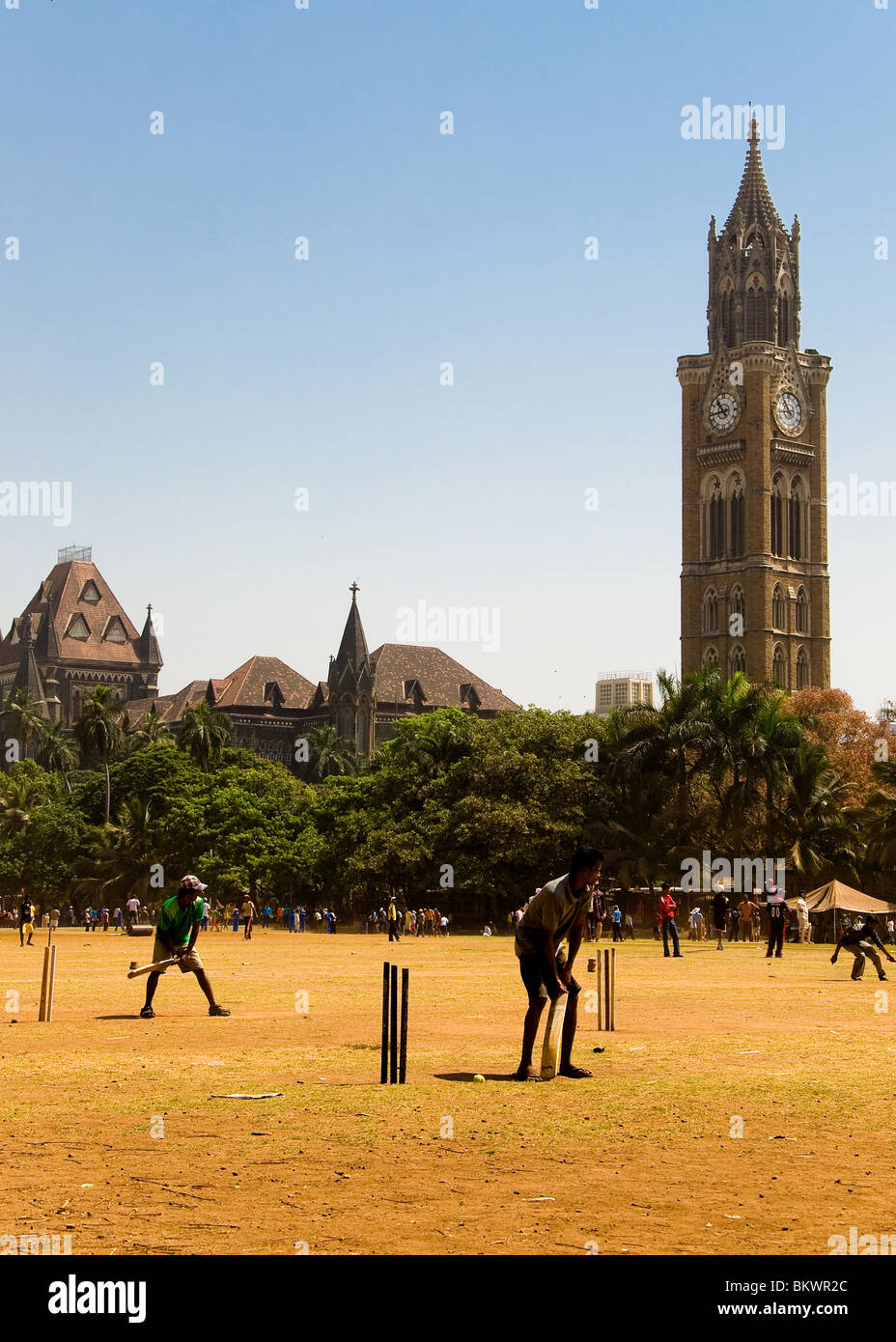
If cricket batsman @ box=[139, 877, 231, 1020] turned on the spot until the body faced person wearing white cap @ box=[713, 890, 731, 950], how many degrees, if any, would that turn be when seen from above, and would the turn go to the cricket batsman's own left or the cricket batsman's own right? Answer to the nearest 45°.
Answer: approximately 90° to the cricket batsman's own left

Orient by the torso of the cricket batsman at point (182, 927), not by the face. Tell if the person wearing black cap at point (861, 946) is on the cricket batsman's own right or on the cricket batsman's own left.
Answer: on the cricket batsman's own left

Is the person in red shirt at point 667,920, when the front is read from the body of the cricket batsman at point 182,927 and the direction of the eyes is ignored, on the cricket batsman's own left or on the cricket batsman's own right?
on the cricket batsman's own left

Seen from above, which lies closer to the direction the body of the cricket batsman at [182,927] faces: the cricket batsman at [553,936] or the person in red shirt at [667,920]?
the cricket batsman

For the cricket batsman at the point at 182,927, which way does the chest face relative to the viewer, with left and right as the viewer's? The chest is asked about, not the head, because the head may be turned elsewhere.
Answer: facing the viewer and to the right of the viewer

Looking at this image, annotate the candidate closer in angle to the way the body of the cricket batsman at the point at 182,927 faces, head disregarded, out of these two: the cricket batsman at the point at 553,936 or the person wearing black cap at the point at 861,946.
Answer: the cricket batsman

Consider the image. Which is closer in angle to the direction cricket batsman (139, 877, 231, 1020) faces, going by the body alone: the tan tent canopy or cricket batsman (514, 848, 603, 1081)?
the cricket batsman
